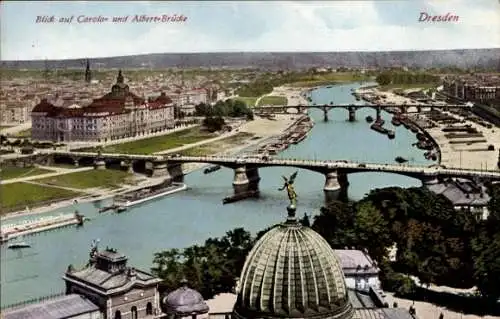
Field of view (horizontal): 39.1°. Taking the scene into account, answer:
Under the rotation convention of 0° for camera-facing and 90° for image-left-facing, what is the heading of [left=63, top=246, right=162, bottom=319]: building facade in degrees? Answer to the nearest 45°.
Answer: approximately 315°

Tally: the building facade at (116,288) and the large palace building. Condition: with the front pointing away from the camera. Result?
0

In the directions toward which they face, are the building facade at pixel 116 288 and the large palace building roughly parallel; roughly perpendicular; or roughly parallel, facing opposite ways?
roughly parallel

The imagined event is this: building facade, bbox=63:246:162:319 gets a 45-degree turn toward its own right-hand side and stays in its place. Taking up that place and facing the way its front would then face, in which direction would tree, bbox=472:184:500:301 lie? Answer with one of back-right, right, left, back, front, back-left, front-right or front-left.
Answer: left

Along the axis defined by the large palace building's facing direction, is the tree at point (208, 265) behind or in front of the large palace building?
in front

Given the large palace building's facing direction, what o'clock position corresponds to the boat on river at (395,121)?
The boat on river is roughly at 11 o'clock from the large palace building.

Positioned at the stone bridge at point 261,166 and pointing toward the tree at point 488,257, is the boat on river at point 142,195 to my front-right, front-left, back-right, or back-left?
back-right

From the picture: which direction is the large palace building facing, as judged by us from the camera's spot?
facing the viewer and to the right of the viewer
